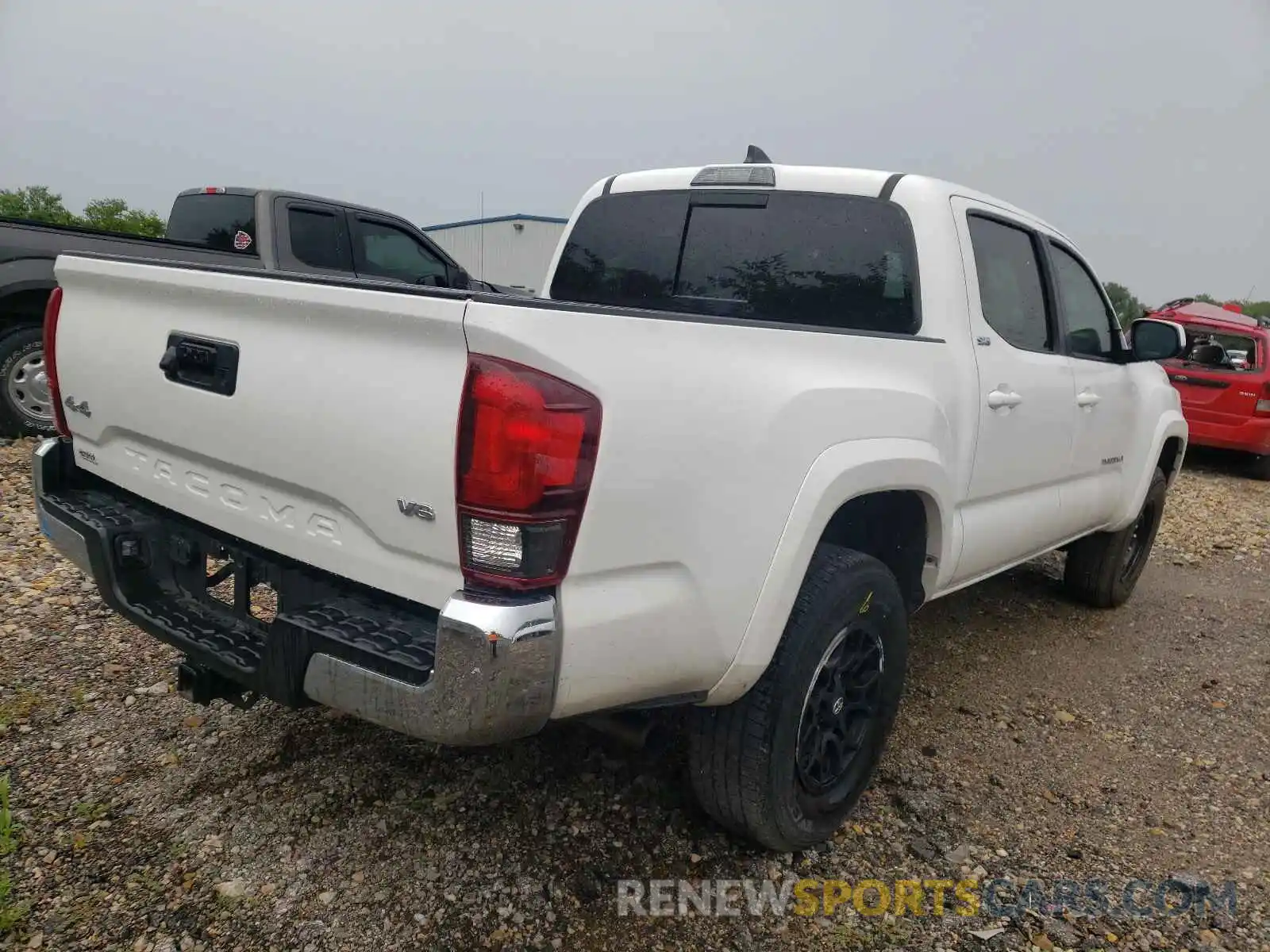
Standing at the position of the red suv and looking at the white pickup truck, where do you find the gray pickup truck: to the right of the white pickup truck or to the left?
right

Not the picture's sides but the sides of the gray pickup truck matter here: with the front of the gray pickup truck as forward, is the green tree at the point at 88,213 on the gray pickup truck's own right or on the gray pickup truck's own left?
on the gray pickup truck's own left

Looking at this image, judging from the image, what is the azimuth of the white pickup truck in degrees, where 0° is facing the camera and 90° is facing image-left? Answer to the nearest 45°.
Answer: approximately 225°

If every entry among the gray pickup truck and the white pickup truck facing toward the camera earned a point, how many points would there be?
0

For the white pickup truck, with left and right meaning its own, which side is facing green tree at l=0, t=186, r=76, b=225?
left

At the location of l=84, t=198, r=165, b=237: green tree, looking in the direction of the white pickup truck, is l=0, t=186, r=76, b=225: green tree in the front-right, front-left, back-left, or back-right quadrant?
back-right

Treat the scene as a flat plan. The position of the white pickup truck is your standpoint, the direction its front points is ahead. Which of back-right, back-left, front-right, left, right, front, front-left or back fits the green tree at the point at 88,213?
left

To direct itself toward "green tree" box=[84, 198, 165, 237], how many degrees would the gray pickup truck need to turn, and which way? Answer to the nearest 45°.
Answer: approximately 45° to its left

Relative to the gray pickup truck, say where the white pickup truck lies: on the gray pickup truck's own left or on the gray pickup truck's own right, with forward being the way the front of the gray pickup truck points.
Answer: on the gray pickup truck's own right

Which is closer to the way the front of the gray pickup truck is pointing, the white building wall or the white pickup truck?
the white building wall

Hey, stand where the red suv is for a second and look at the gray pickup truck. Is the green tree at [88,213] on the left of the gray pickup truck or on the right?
right

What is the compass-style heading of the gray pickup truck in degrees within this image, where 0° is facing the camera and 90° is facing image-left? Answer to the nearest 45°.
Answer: approximately 225°

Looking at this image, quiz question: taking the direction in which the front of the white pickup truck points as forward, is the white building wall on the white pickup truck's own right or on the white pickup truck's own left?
on the white pickup truck's own left

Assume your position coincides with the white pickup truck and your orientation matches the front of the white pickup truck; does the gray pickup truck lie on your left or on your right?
on your left

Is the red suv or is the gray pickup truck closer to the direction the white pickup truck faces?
the red suv

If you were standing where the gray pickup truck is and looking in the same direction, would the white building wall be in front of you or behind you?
in front
